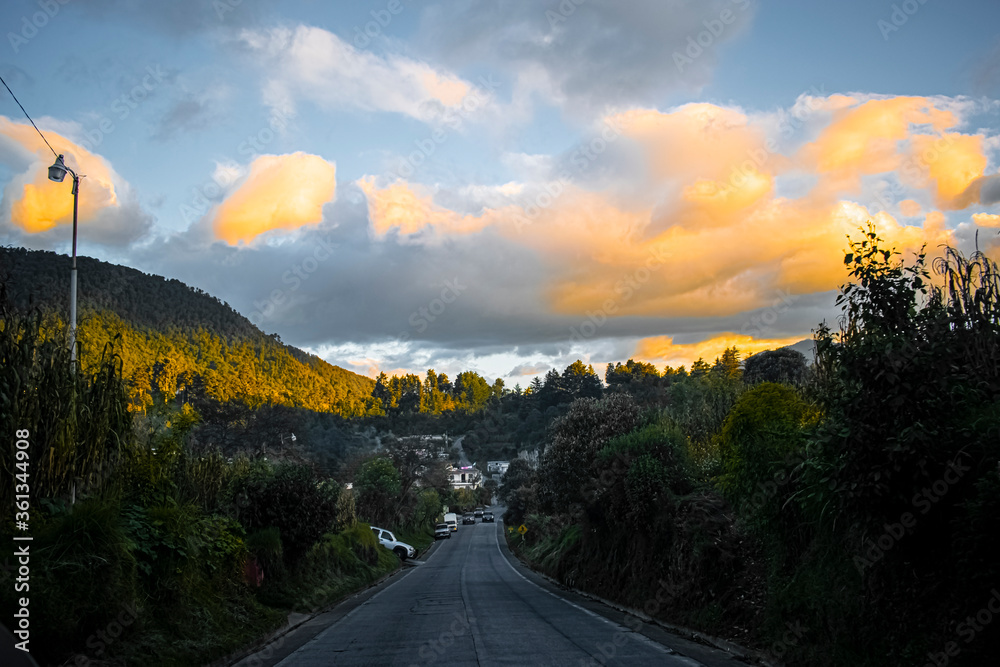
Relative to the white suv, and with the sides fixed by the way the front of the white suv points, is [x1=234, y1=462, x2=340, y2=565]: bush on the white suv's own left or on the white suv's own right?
on the white suv's own right

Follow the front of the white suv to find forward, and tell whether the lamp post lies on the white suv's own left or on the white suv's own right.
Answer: on the white suv's own right

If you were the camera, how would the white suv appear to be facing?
facing the viewer and to the right of the viewer
